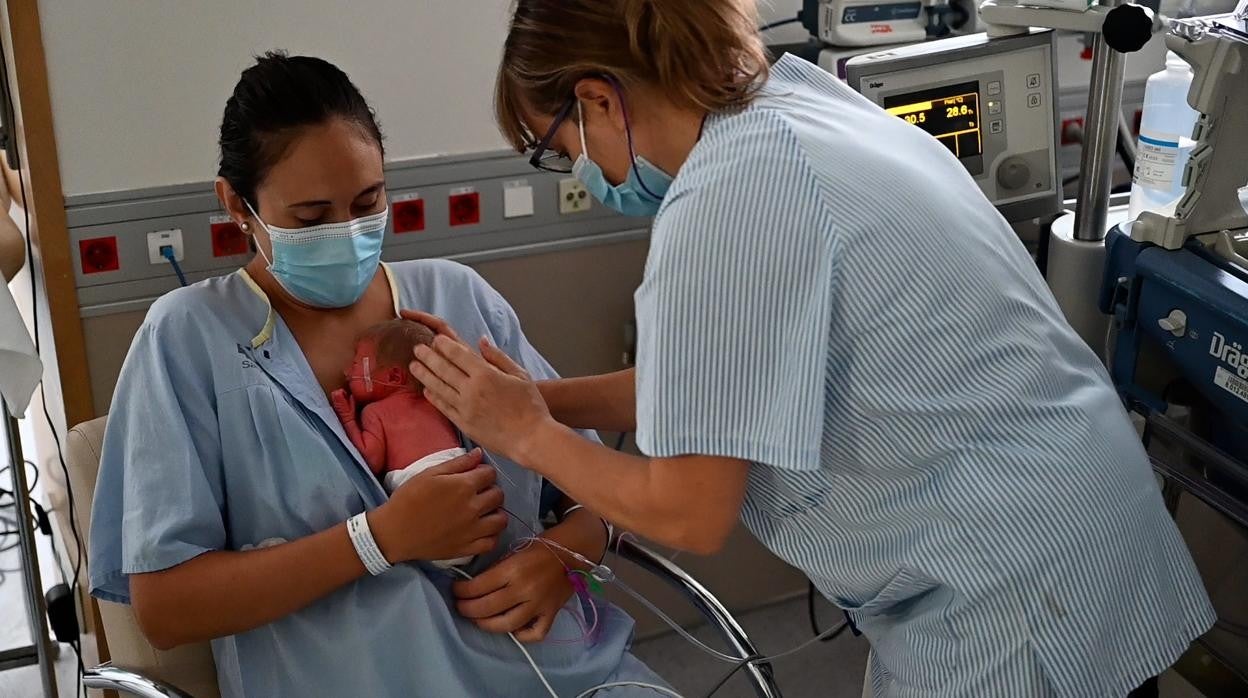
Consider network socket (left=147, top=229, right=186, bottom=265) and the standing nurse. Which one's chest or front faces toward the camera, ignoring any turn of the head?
the network socket

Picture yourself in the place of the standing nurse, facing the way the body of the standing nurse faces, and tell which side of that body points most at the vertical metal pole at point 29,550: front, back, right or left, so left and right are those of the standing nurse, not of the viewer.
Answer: front

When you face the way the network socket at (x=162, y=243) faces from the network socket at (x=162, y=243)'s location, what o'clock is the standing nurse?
The standing nurse is roughly at 11 o'clock from the network socket.

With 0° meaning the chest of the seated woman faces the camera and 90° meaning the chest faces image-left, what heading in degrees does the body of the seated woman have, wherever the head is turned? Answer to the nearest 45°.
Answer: approximately 315°

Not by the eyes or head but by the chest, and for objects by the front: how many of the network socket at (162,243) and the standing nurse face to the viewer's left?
1

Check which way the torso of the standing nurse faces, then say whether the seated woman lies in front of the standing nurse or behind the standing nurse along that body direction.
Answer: in front

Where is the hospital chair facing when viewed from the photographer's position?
facing the viewer and to the right of the viewer

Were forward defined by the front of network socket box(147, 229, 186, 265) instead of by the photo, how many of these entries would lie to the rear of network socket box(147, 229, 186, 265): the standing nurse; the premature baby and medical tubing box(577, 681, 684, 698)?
0

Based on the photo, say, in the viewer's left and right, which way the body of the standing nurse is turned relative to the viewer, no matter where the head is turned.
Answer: facing to the left of the viewer

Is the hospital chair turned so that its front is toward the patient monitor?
no

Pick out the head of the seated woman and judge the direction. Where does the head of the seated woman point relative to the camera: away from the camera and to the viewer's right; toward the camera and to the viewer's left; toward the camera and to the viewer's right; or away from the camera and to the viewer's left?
toward the camera and to the viewer's right

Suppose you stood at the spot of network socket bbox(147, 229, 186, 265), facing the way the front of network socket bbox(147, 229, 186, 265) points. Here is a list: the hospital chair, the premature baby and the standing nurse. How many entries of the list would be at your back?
0

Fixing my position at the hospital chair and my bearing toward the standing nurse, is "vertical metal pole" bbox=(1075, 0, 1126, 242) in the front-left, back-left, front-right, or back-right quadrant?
front-left

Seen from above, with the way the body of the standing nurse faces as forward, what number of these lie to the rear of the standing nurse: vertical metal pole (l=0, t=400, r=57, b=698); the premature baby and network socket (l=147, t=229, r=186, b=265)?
0

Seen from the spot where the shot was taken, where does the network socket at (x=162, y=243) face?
facing the viewer

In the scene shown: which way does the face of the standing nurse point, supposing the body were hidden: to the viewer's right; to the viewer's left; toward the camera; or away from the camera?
to the viewer's left

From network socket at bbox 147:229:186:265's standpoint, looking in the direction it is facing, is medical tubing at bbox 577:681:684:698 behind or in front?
in front

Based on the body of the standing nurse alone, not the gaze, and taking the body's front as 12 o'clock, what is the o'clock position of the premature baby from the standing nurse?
The premature baby is roughly at 1 o'clock from the standing nurse.
